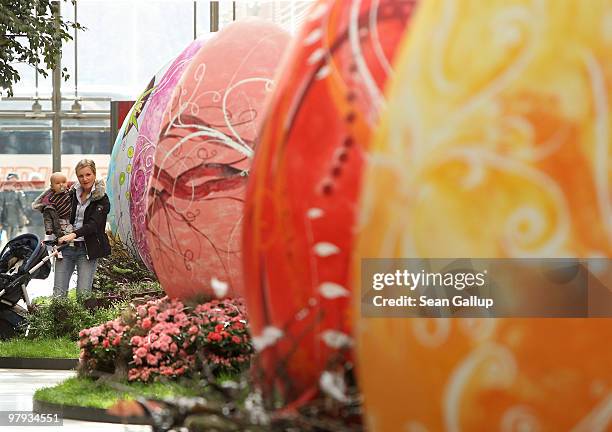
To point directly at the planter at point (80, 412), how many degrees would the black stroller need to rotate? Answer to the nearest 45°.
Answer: approximately 45° to its left

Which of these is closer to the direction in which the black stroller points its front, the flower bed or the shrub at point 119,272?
the flower bed

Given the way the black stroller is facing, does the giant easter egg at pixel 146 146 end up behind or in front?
behind

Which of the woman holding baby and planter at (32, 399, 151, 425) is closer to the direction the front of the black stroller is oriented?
the planter

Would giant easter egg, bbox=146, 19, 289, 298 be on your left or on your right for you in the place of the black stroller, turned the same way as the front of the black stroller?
on your left

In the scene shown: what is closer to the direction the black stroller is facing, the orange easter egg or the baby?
the orange easter egg

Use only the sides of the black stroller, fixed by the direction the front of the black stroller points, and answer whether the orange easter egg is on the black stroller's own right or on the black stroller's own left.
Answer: on the black stroller's own left

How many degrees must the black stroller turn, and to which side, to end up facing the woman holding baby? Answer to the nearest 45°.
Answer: approximately 135° to its left
